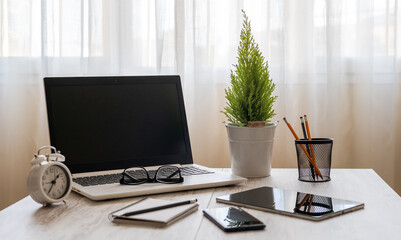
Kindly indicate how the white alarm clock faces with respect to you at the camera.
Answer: facing the viewer and to the right of the viewer

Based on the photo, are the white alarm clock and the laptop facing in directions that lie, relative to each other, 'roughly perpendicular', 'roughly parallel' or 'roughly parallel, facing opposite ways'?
roughly parallel

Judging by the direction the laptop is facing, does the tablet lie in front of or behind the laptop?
in front

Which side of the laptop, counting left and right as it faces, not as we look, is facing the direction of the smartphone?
front

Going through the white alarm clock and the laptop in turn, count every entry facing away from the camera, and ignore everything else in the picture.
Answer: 0

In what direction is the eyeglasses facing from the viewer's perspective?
toward the camera

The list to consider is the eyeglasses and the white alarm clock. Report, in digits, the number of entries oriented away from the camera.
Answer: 0
